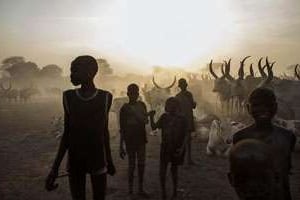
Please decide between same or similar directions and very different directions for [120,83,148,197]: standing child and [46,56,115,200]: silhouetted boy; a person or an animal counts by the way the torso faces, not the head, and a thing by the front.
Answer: same or similar directions

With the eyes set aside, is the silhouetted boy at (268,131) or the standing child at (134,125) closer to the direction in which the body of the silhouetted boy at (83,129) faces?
the silhouetted boy

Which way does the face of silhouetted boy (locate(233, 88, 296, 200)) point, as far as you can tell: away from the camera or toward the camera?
toward the camera

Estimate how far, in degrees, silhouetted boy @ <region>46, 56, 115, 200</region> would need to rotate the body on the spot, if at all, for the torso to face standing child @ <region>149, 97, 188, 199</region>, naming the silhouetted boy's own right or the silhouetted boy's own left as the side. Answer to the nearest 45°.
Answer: approximately 135° to the silhouetted boy's own left

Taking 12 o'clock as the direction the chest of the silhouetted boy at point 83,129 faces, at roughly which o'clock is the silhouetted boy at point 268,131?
the silhouetted boy at point 268,131 is roughly at 10 o'clock from the silhouetted boy at point 83,129.

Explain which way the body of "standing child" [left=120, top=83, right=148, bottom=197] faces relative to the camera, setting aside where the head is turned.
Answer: toward the camera

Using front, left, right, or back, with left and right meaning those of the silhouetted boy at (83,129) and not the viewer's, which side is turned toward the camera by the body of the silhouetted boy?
front

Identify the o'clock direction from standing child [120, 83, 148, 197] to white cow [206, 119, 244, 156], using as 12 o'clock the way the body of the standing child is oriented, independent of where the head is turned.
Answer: The white cow is roughly at 7 o'clock from the standing child.

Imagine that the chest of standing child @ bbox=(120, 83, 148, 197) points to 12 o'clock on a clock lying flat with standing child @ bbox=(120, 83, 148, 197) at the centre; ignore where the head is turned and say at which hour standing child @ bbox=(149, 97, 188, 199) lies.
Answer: standing child @ bbox=(149, 97, 188, 199) is roughly at 10 o'clock from standing child @ bbox=(120, 83, 148, 197).

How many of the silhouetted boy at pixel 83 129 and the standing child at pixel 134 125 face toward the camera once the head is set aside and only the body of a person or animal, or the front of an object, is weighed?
2

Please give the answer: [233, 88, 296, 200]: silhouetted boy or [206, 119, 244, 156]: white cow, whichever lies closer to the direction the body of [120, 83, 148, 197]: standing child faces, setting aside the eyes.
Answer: the silhouetted boy
